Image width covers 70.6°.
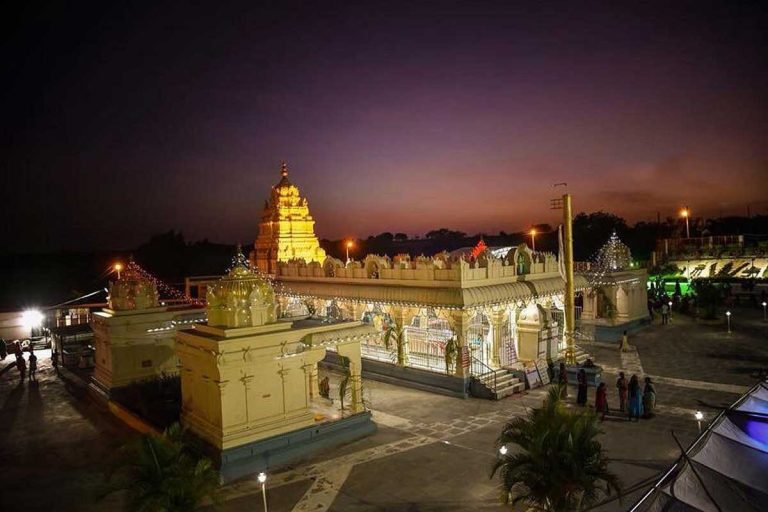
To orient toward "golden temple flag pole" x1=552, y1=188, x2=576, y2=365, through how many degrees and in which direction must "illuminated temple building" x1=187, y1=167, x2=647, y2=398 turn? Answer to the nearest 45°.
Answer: approximately 45° to its left

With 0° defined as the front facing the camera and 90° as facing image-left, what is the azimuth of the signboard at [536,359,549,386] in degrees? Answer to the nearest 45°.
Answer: approximately 0°

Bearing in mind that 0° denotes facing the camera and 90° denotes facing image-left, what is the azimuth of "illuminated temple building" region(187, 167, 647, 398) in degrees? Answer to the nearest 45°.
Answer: approximately 315°

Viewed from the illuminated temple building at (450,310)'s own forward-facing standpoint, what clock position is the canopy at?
The canopy is roughly at 1 o'clock from the illuminated temple building.

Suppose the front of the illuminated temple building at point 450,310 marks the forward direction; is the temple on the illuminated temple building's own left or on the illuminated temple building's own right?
on the illuminated temple building's own right

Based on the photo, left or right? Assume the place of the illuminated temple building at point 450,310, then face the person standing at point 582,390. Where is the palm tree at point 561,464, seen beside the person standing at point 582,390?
right

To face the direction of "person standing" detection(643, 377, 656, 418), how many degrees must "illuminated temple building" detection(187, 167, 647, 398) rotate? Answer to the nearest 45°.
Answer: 0° — it already faces them

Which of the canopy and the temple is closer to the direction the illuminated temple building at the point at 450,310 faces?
the canopy

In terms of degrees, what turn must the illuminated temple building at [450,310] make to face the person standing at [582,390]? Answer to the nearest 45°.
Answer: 0° — it already faces them

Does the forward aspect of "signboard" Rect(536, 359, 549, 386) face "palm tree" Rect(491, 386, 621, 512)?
yes
